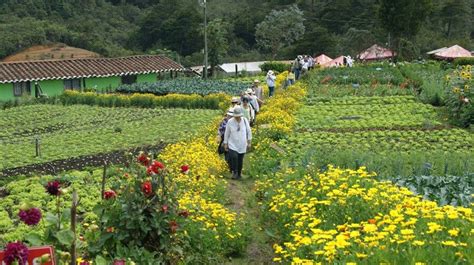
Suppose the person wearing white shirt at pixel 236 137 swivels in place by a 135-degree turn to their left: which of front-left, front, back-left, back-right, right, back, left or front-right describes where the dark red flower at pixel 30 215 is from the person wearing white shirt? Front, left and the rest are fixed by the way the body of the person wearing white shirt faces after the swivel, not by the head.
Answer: back-right

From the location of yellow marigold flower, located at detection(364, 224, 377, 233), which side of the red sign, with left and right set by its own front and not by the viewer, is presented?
left

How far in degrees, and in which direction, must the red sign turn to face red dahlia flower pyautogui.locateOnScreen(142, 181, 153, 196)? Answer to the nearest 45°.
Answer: approximately 135° to its left

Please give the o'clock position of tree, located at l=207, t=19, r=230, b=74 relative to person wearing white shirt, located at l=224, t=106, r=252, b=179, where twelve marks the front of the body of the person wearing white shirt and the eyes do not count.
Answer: The tree is roughly at 6 o'clock from the person wearing white shirt.

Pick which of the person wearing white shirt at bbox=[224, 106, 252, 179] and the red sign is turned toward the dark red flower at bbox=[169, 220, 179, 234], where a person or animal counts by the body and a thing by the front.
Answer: the person wearing white shirt

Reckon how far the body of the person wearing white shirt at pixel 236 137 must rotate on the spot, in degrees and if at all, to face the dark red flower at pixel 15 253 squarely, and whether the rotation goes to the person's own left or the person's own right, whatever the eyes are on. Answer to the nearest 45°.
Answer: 0° — they already face it

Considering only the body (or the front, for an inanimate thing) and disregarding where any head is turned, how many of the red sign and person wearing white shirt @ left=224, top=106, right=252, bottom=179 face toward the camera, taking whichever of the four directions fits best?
2

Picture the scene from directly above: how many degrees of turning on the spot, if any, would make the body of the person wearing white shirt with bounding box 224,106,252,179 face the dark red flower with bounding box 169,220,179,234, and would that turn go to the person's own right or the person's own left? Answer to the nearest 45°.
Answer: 0° — they already face it

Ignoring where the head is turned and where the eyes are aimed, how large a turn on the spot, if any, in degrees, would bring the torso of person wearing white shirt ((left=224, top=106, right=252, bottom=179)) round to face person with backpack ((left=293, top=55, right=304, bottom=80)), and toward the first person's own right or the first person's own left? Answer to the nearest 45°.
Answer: approximately 180°

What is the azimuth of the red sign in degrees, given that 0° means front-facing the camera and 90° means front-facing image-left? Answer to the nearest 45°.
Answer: approximately 0°

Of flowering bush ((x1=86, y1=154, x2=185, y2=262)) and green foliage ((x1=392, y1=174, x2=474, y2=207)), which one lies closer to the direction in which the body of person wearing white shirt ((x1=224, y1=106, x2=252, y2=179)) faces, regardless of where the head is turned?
the flowering bush
